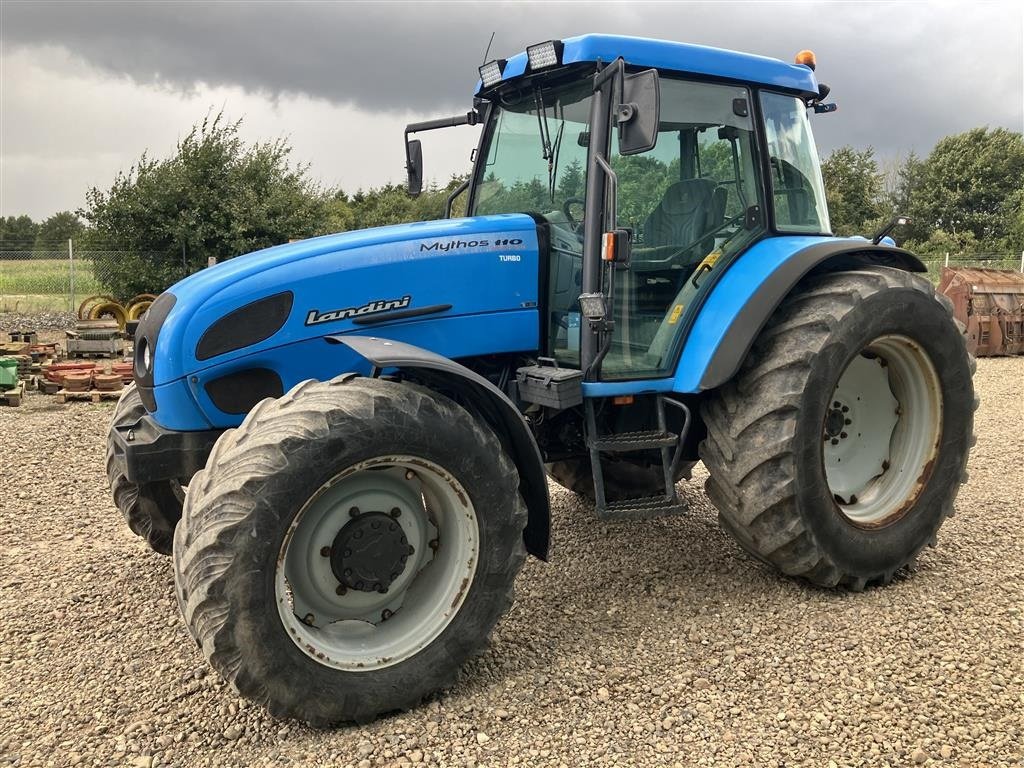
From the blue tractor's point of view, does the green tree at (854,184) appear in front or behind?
behind

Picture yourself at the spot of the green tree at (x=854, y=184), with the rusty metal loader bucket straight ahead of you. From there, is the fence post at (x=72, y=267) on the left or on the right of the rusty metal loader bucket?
right

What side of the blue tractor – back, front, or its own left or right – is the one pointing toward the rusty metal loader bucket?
back

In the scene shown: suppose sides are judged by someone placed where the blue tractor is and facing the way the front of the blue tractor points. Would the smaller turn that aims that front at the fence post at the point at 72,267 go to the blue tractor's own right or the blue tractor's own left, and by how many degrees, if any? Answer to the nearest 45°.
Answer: approximately 90° to the blue tractor's own right

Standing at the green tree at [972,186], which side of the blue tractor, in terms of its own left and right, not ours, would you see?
back

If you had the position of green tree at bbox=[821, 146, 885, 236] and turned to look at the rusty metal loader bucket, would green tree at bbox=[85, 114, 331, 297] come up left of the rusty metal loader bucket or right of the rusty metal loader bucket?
right

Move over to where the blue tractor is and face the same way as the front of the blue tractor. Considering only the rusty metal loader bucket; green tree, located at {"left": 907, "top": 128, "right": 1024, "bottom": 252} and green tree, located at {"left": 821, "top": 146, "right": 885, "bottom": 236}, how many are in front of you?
0

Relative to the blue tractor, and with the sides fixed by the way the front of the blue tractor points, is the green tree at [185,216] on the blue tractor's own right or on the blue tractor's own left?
on the blue tractor's own right

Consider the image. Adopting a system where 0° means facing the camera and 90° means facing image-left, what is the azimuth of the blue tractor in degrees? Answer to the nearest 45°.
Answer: approximately 45°
